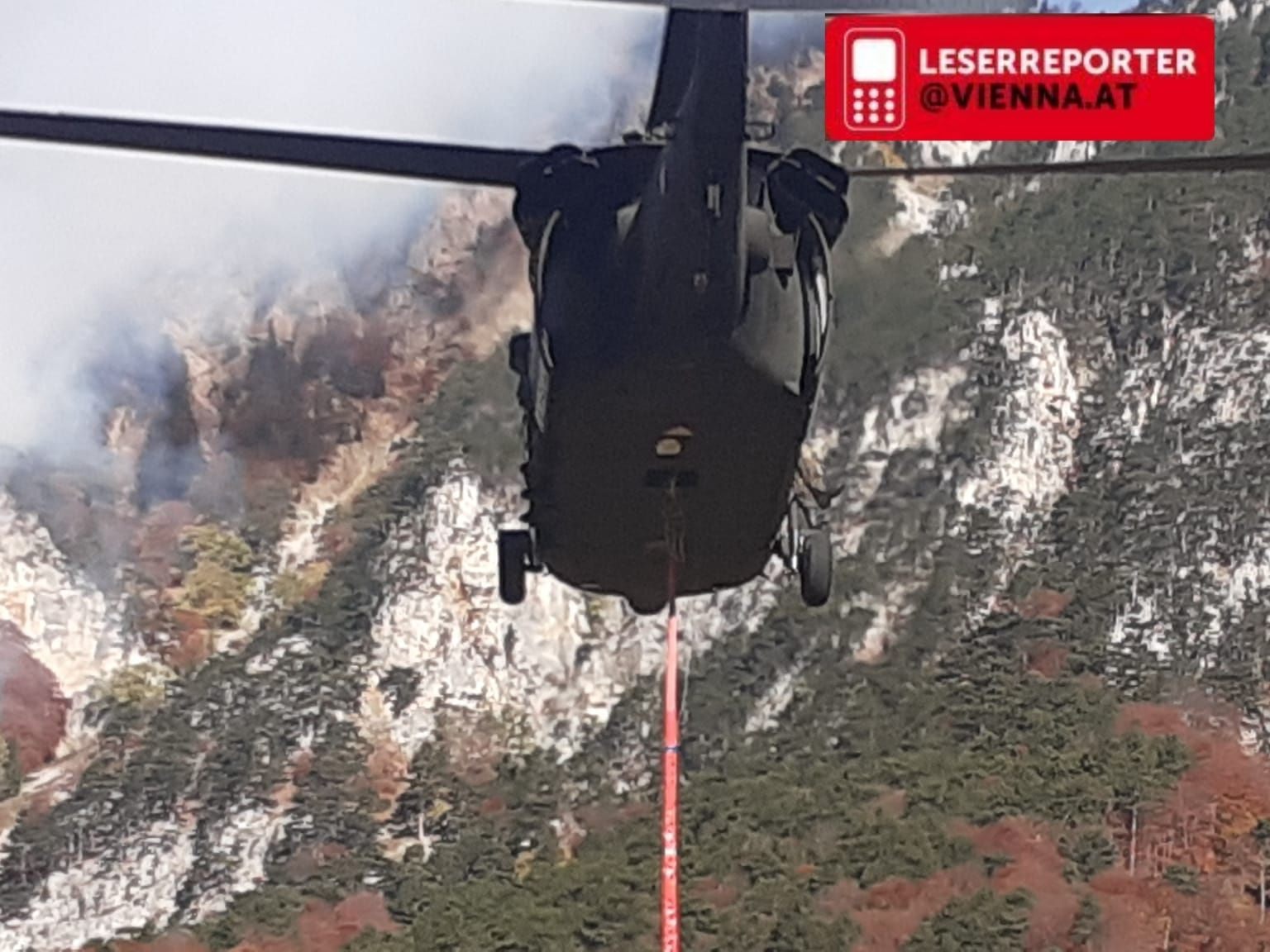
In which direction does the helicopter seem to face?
away from the camera
